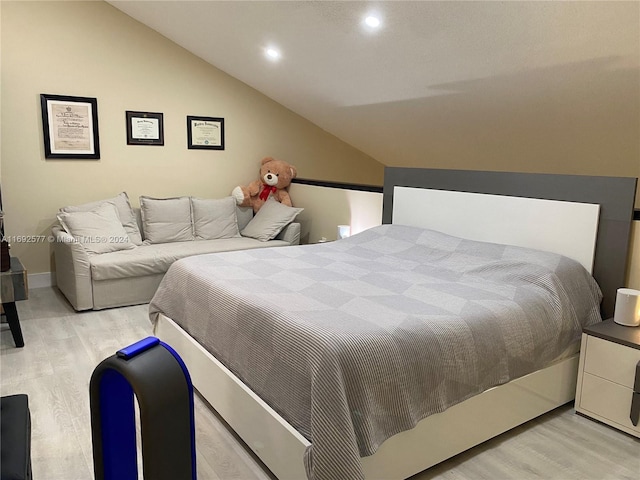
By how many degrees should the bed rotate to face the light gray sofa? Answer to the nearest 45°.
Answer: approximately 90° to its right

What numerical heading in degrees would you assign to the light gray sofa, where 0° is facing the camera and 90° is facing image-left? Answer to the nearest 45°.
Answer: approximately 315°

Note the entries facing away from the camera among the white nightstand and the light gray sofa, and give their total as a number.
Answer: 0

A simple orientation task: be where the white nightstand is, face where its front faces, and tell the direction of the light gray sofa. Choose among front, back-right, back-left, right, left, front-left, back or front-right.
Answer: front-right

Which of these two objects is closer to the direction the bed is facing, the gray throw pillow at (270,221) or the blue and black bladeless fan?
the blue and black bladeless fan

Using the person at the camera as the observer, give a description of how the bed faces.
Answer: facing the viewer and to the left of the viewer

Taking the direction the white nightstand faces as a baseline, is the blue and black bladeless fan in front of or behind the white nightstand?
in front

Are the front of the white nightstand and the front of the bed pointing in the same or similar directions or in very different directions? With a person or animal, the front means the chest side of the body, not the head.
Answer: same or similar directions

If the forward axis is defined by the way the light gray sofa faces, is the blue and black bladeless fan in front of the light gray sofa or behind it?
in front

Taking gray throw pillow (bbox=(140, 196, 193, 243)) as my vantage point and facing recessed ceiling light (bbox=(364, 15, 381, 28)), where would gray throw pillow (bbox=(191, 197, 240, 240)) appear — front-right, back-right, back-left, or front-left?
front-left

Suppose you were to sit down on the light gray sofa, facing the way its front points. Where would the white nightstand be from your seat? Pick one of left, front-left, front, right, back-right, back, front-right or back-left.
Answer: front

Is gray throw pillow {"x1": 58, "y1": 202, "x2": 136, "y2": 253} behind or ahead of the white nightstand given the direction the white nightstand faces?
ahead

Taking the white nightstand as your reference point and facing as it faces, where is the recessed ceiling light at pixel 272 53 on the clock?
The recessed ceiling light is roughly at 2 o'clock from the white nightstand.
